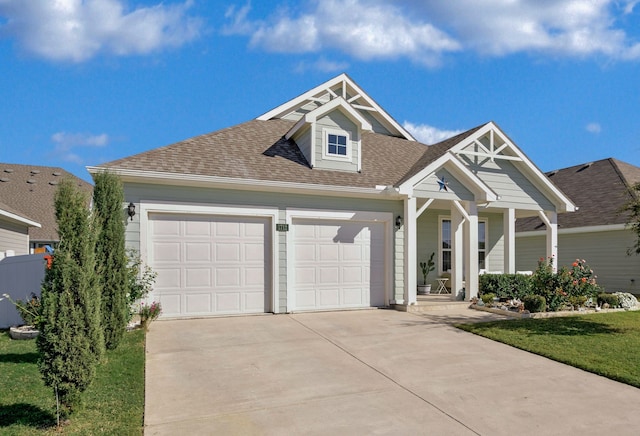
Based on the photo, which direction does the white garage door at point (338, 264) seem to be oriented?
toward the camera

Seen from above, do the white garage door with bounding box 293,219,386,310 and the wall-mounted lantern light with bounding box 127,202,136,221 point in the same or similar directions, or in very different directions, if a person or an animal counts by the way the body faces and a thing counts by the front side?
same or similar directions

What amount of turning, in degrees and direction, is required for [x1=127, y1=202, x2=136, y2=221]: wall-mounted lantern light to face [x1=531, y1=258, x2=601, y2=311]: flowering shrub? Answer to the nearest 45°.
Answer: approximately 90° to its left

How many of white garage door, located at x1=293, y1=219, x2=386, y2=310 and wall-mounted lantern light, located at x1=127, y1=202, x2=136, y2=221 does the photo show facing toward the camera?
2

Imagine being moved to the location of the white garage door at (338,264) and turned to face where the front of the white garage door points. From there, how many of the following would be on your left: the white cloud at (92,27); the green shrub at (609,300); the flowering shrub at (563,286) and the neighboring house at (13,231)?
2

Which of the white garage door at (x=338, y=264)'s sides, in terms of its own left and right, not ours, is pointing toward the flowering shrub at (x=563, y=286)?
left
